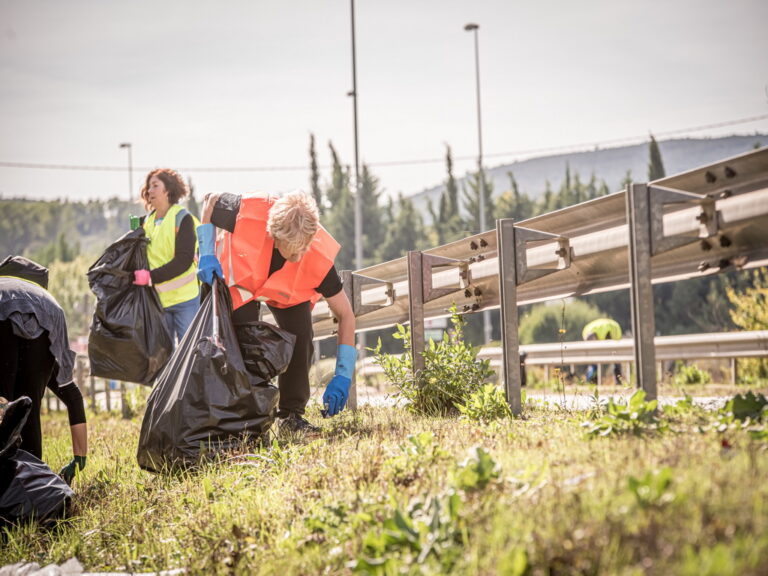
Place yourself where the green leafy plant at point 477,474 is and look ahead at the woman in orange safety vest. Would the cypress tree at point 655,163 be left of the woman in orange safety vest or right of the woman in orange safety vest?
right

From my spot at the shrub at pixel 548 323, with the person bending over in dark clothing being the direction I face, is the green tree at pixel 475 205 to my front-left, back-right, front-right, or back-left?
back-right

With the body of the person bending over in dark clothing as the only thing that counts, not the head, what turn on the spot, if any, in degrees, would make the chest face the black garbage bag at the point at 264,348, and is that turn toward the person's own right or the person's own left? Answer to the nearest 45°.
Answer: approximately 45° to the person's own left

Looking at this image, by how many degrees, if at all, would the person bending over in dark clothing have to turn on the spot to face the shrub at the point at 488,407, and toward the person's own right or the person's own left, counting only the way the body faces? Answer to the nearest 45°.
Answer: approximately 45° to the person's own left

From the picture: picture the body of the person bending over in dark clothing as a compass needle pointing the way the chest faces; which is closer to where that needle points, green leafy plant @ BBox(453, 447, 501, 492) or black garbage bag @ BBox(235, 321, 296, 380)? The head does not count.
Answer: the black garbage bag
